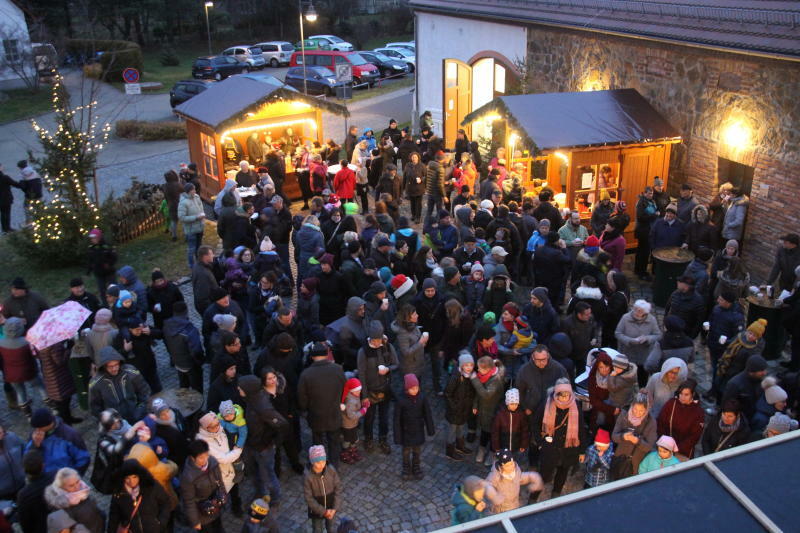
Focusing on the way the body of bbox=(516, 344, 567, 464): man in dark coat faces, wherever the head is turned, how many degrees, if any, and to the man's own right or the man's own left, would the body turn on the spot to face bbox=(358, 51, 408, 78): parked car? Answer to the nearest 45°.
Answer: approximately 180°

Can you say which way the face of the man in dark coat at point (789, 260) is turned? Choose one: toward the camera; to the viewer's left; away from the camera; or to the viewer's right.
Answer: to the viewer's left

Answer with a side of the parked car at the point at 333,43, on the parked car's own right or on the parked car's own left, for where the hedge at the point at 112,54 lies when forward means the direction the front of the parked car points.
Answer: on the parked car's own right

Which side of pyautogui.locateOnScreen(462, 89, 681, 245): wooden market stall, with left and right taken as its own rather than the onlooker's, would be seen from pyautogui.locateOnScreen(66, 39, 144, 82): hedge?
right

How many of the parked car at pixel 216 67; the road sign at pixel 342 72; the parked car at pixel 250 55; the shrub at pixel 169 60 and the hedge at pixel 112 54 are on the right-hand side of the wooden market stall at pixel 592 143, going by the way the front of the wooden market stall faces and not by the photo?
5

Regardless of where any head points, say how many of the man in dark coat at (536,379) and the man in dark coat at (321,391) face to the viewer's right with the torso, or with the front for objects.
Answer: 0

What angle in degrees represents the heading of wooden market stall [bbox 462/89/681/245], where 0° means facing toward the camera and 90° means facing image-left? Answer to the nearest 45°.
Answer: approximately 45°

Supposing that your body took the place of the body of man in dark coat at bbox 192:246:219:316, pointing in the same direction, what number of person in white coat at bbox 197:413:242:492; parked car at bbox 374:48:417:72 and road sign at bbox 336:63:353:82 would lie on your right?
1

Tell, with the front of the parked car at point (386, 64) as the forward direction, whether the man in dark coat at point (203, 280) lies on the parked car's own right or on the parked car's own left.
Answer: on the parked car's own right

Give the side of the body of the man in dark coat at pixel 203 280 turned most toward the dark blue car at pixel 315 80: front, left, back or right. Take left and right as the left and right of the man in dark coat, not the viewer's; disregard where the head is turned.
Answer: left

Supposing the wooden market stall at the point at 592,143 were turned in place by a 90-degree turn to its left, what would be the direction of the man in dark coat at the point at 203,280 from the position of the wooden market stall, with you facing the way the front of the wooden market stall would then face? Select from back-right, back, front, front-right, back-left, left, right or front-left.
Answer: right

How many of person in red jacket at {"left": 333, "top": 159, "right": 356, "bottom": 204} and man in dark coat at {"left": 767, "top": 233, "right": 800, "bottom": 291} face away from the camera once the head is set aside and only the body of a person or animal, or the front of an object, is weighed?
1

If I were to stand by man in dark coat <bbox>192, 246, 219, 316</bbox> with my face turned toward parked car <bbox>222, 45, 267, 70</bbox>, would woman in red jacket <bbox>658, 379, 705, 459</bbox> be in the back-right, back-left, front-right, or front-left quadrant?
back-right

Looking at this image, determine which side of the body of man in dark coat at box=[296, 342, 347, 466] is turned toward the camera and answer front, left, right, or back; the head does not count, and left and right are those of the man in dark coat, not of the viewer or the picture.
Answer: back

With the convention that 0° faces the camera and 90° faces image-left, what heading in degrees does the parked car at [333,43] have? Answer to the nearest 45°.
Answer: approximately 315°

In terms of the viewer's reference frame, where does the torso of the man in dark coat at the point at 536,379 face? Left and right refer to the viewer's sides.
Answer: facing the viewer
